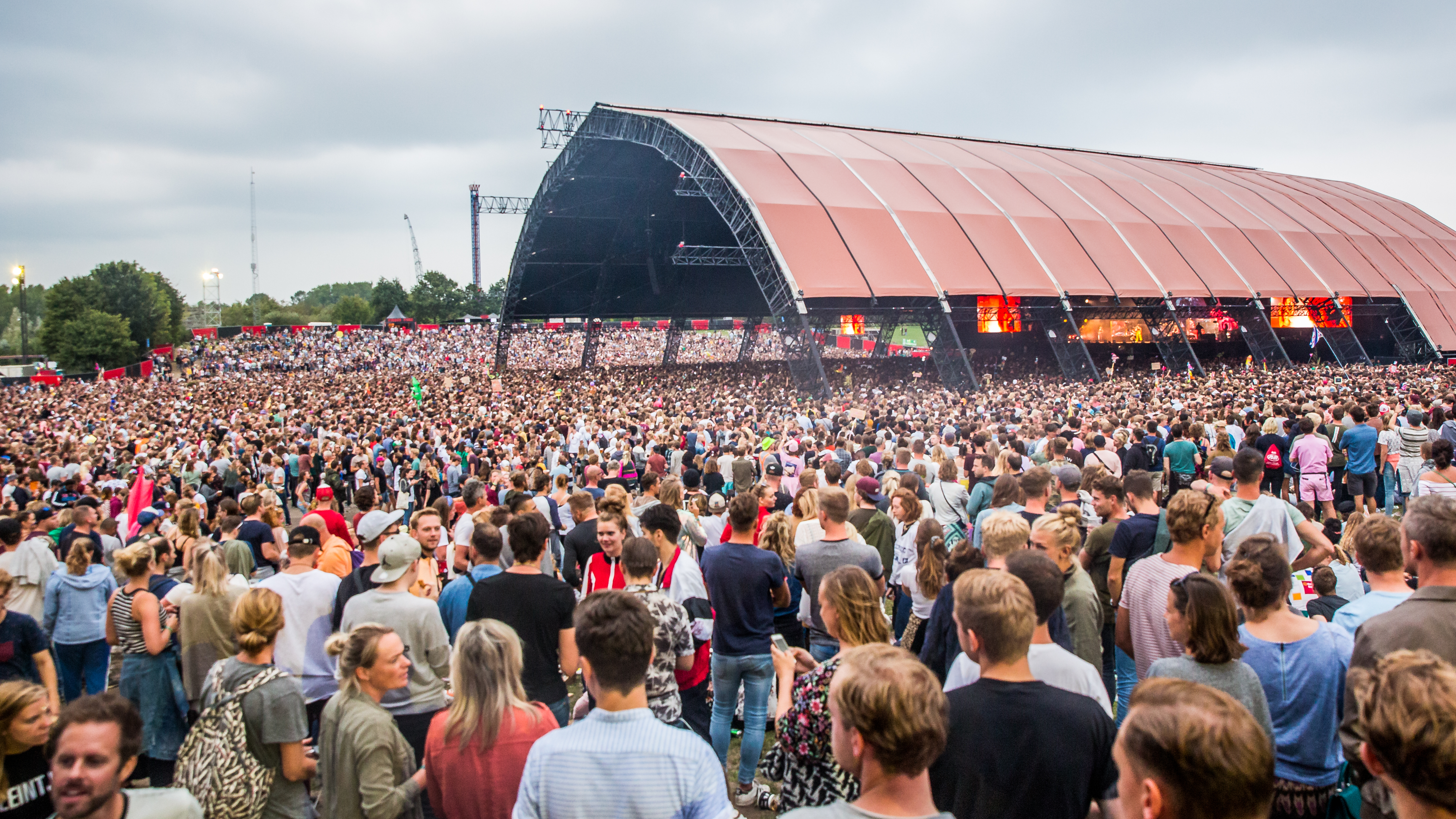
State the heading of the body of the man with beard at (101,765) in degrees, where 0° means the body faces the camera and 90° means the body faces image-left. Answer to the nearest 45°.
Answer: approximately 45°
